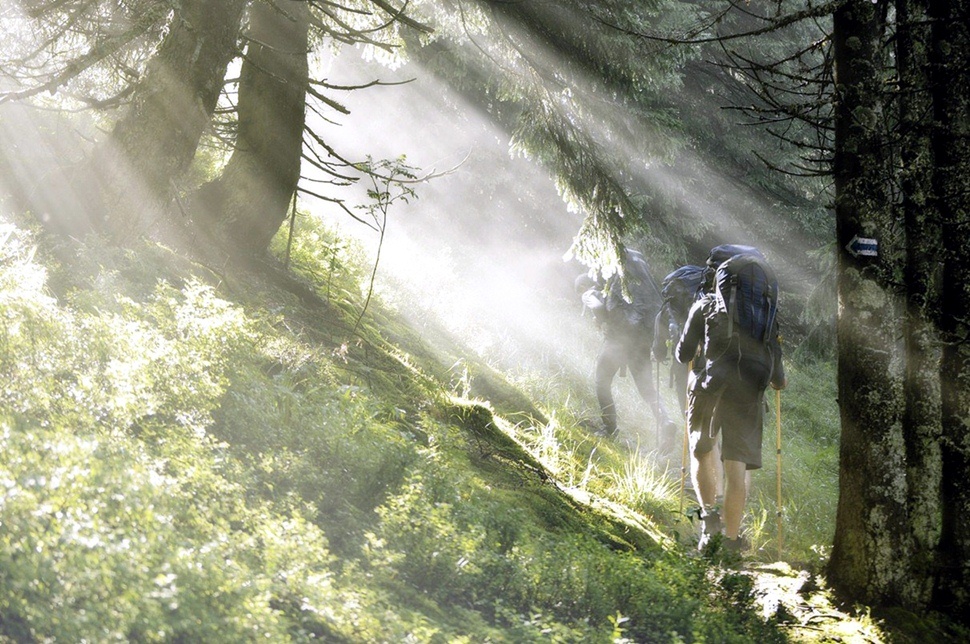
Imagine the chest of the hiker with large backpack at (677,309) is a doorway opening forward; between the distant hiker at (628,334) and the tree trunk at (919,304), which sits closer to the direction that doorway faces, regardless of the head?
the distant hiker

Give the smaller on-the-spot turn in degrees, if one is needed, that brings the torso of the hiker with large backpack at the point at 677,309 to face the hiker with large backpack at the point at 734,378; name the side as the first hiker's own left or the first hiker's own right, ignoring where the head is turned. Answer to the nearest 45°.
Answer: approximately 180°

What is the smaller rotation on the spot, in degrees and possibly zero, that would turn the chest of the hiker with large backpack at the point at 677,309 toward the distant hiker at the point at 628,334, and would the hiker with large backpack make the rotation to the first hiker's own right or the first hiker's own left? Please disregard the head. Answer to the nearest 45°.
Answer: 0° — they already face them

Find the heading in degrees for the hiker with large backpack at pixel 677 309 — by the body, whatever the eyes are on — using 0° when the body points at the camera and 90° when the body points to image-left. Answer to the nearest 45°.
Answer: approximately 180°

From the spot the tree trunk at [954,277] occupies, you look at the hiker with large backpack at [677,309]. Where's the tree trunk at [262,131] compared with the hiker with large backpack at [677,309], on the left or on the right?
left

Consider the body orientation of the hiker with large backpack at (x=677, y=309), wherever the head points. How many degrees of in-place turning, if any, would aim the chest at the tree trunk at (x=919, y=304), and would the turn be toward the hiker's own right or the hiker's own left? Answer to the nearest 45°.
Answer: approximately 180°

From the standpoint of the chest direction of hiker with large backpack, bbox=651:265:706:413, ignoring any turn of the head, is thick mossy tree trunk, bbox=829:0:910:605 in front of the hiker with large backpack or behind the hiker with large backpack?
behind

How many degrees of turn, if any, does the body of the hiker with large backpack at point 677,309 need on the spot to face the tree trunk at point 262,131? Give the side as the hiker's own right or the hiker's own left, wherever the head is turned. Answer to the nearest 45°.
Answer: approximately 135° to the hiker's own left
